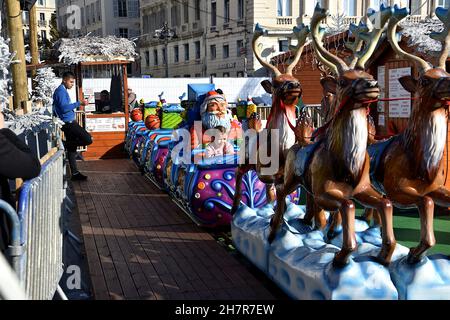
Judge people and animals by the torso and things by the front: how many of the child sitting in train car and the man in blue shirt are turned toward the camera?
1

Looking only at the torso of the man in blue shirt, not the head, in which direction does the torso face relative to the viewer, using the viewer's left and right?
facing to the right of the viewer

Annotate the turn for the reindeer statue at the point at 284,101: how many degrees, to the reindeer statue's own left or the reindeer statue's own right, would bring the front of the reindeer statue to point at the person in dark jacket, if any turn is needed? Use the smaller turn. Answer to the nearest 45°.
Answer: approximately 90° to the reindeer statue's own right

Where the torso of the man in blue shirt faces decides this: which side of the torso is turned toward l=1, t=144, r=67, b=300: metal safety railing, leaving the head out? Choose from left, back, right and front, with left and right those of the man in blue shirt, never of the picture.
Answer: right

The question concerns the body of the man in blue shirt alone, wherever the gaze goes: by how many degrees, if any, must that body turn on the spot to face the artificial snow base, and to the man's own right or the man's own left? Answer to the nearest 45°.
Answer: approximately 90° to the man's own right

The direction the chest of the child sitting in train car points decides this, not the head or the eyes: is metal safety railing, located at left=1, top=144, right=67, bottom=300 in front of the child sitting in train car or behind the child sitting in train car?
in front

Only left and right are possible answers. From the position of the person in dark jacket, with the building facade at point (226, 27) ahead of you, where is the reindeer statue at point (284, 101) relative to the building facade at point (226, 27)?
right

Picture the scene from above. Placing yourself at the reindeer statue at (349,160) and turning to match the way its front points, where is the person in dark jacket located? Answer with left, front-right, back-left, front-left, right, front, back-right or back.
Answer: right
